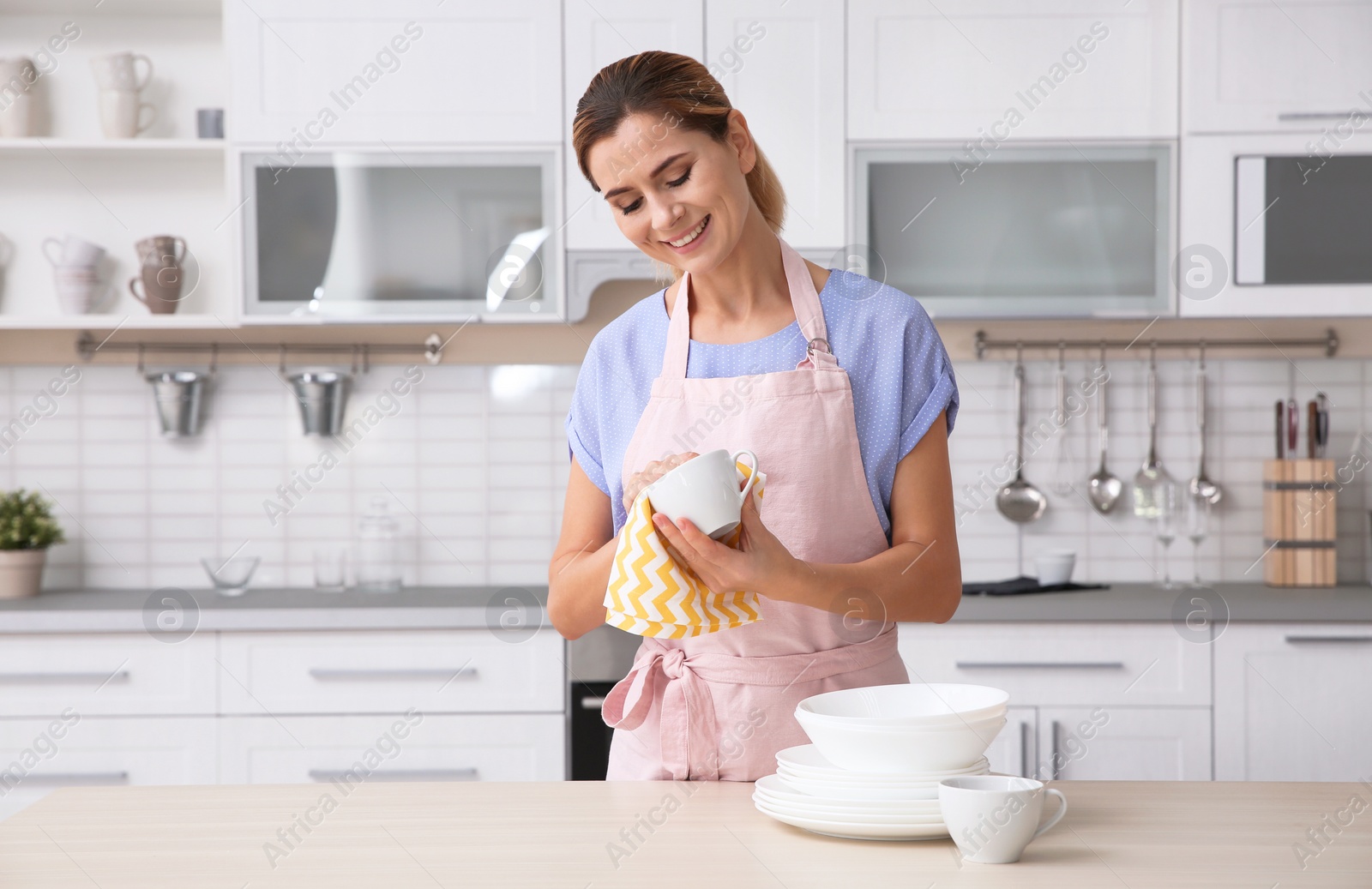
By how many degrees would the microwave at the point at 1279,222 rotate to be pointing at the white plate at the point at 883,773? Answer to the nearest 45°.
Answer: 0° — it already faces it

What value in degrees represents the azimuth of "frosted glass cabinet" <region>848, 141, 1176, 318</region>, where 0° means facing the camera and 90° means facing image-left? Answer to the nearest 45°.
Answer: approximately 0°

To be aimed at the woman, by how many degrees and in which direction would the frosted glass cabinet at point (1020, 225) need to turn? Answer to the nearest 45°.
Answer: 0° — it already faces them

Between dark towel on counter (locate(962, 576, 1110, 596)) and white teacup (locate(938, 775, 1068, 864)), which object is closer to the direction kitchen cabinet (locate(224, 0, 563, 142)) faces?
the white teacup

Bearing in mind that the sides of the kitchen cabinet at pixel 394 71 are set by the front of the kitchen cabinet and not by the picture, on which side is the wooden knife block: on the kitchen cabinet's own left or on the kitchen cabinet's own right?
on the kitchen cabinet's own left

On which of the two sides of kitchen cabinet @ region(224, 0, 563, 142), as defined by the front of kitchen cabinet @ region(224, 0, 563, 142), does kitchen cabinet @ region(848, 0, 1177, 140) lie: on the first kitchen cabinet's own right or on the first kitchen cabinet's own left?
on the first kitchen cabinet's own left

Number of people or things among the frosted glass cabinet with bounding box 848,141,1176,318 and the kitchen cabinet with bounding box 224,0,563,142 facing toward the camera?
2

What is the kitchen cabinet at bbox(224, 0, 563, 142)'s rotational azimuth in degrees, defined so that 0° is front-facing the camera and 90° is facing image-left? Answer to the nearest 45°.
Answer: approximately 0°

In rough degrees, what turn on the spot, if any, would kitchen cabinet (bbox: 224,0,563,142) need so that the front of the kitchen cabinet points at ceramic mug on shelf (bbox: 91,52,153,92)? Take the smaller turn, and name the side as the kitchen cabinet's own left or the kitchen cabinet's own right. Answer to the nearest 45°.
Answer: approximately 90° to the kitchen cabinet's own right

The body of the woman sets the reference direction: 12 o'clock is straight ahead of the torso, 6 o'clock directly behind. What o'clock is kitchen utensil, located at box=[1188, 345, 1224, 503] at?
The kitchen utensil is roughly at 7 o'clock from the woman.
